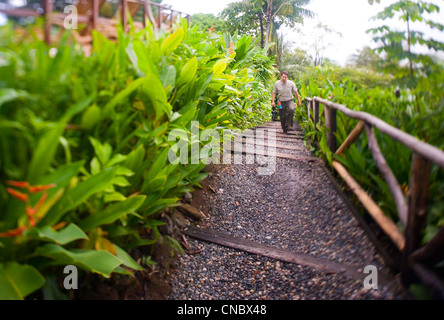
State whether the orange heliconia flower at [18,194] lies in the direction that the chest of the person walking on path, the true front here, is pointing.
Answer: yes

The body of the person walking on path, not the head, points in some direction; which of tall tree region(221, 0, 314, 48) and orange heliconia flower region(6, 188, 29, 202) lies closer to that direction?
the orange heliconia flower

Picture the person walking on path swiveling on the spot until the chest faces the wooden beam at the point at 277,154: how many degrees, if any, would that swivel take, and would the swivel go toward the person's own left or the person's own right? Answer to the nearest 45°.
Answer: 0° — they already face it

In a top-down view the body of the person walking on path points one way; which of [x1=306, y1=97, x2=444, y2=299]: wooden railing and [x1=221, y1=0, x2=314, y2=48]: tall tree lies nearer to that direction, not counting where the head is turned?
the wooden railing

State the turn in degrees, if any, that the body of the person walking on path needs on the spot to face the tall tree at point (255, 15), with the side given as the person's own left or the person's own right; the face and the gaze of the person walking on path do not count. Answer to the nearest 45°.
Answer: approximately 180°

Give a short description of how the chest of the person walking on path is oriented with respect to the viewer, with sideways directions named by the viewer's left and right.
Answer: facing the viewer

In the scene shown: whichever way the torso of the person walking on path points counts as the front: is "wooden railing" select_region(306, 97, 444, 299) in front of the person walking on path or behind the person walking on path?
in front
